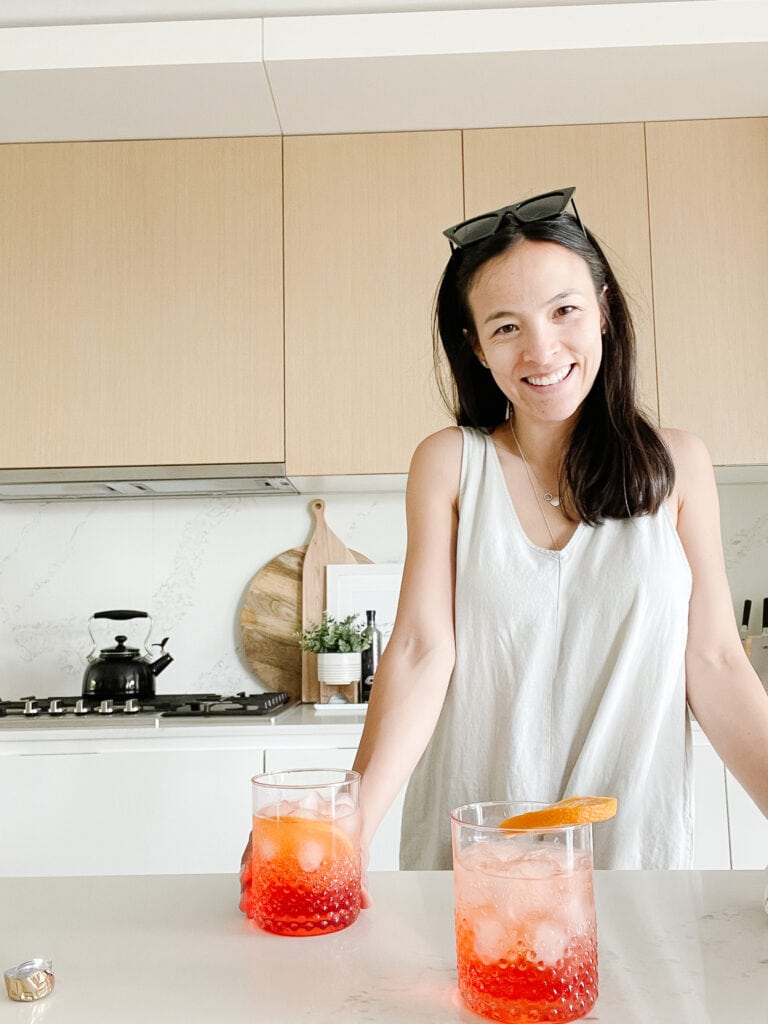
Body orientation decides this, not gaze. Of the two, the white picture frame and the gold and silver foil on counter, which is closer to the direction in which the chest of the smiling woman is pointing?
the gold and silver foil on counter

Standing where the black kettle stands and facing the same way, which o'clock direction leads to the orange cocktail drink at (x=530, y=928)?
The orange cocktail drink is roughly at 3 o'clock from the black kettle.

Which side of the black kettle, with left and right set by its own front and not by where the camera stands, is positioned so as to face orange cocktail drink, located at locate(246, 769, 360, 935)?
right

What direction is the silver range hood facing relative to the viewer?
toward the camera

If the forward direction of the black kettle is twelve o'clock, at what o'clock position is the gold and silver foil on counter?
The gold and silver foil on counter is roughly at 3 o'clock from the black kettle.

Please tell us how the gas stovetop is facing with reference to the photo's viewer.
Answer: facing the viewer

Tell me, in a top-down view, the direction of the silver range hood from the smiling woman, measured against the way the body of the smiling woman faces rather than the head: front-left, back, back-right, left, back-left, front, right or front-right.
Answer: back-right

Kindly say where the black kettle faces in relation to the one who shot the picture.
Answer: facing to the right of the viewer

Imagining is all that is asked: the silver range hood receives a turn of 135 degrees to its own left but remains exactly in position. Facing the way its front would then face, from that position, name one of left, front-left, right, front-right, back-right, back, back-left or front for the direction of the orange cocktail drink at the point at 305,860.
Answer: back-right

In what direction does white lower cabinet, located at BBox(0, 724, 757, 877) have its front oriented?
toward the camera

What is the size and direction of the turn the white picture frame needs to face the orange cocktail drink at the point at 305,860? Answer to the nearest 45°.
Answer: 0° — it already faces it
